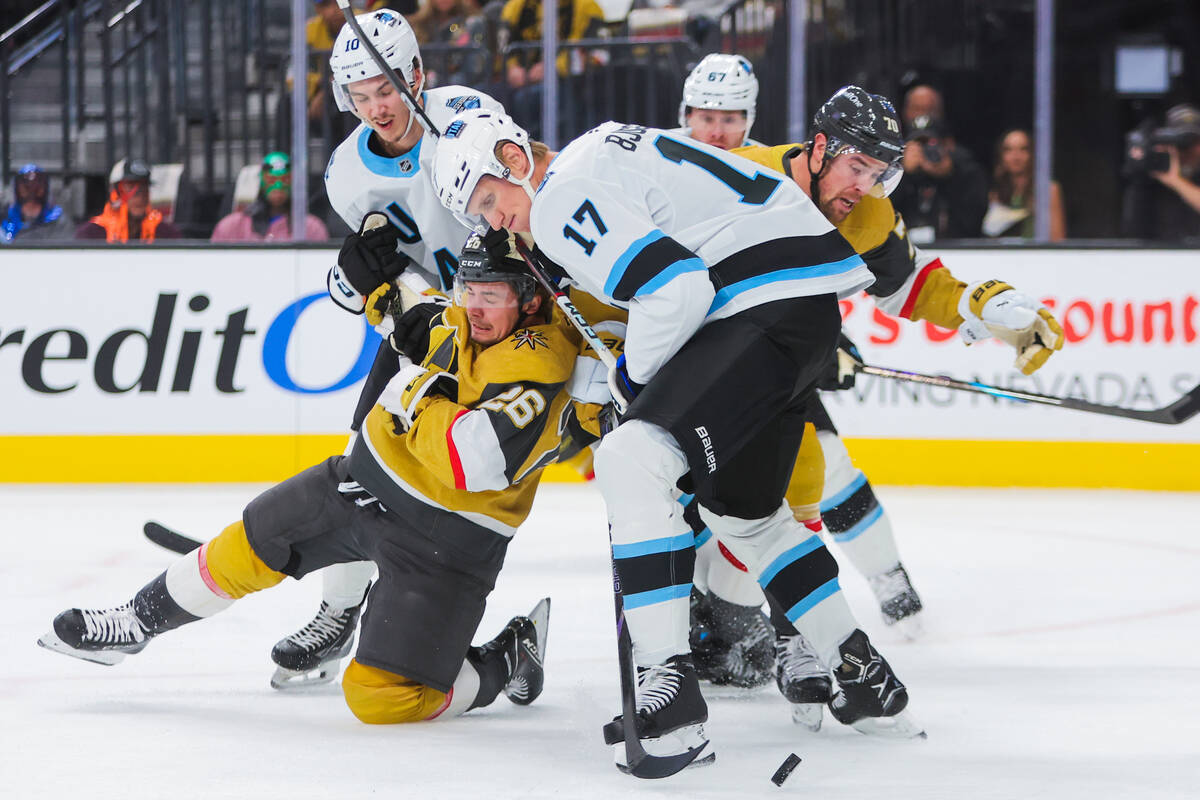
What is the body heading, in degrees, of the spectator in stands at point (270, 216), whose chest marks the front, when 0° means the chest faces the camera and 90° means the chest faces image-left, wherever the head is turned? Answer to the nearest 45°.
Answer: approximately 0°

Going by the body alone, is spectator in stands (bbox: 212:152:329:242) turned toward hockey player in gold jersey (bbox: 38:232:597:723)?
yes

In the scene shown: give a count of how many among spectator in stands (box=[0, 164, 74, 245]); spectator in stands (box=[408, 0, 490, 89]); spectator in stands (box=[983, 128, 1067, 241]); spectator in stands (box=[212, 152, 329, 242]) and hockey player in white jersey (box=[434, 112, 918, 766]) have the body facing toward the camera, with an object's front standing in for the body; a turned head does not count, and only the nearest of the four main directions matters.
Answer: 4

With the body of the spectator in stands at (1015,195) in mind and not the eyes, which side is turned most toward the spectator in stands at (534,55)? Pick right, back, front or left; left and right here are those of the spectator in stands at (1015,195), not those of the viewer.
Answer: right

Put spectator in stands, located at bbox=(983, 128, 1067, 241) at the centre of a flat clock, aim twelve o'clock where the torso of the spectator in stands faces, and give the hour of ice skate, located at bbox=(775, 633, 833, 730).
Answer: The ice skate is roughly at 12 o'clock from the spectator in stands.

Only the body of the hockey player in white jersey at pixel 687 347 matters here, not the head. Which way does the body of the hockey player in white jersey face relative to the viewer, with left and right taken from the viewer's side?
facing to the left of the viewer

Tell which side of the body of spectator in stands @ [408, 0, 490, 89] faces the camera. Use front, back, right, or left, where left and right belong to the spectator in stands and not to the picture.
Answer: front

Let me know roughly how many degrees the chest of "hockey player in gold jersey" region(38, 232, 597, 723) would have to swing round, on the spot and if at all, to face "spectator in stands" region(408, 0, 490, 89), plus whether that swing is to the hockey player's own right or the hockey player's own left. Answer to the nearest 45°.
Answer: approximately 135° to the hockey player's own right

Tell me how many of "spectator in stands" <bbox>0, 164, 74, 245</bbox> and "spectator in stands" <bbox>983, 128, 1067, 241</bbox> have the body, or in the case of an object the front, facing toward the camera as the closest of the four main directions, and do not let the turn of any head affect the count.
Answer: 2

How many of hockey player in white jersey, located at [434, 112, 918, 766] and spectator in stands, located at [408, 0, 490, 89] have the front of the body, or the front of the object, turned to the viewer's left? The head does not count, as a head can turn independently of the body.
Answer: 1

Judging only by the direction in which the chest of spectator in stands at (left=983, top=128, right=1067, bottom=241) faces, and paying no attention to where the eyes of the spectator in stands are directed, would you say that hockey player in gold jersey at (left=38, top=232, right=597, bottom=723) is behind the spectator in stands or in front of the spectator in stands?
in front
